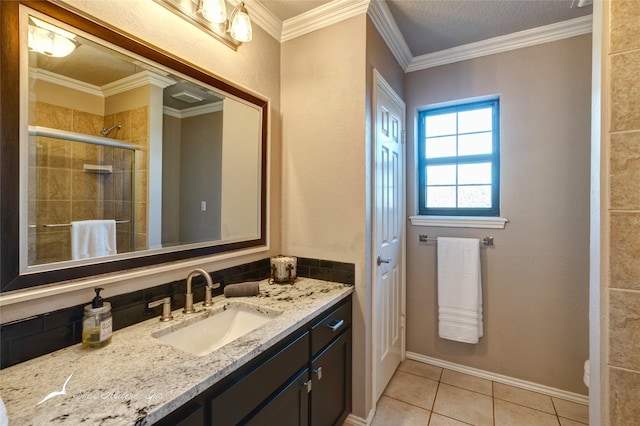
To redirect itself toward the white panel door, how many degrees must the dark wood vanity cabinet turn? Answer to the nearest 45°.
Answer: approximately 90° to its left

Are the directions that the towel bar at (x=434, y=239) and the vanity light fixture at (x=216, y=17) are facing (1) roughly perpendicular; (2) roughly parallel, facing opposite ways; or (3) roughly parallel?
roughly perpendicular

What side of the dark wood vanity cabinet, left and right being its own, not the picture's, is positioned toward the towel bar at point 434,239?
left

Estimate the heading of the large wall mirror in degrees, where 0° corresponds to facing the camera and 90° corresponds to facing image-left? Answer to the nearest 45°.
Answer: approximately 315°

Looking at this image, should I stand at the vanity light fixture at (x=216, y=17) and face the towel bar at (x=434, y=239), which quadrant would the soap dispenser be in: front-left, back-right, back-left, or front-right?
back-right

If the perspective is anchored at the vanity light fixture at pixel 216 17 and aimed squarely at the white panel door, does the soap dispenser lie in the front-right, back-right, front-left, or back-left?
back-right

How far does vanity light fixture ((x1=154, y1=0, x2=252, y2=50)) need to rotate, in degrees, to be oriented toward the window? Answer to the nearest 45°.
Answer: approximately 45° to its left

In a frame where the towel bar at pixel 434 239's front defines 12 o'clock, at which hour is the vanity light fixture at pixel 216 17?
The vanity light fixture is roughly at 1 o'clock from the towel bar.

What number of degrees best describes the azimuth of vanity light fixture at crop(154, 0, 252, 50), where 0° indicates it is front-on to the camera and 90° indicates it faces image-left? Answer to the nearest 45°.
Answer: approximately 315°

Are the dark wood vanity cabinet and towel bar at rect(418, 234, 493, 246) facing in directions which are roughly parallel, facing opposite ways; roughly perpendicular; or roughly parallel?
roughly perpendicular
